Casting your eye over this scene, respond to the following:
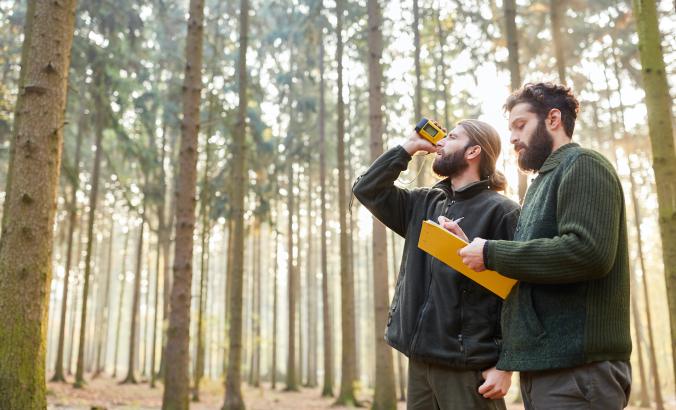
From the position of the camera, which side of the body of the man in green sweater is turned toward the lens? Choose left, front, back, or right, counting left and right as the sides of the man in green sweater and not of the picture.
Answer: left

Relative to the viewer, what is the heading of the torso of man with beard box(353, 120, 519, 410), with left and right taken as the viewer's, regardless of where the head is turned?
facing the viewer and to the left of the viewer

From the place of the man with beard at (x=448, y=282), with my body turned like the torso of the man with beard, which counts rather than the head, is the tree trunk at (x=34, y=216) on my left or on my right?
on my right

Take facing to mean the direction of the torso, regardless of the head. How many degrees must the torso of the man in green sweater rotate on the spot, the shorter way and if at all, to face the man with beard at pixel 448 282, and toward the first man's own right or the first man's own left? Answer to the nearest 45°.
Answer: approximately 45° to the first man's own right

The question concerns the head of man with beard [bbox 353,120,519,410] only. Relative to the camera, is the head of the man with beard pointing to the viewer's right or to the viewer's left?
to the viewer's left

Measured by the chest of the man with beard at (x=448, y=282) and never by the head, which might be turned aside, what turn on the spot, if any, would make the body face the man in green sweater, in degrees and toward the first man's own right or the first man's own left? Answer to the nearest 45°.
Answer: approximately 90° to the first man's own left

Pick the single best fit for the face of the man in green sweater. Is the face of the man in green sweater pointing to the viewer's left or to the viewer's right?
to the viewer's left

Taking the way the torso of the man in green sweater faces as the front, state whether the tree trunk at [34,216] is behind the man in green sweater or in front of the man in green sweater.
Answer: in front

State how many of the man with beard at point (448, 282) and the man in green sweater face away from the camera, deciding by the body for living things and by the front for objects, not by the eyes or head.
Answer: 0
